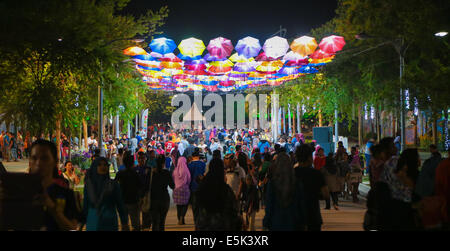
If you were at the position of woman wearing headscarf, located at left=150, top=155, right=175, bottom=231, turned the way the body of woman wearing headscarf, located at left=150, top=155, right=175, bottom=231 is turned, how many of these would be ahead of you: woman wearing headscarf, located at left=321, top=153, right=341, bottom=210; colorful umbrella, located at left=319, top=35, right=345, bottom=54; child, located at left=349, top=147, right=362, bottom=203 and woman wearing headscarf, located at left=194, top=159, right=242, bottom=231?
3

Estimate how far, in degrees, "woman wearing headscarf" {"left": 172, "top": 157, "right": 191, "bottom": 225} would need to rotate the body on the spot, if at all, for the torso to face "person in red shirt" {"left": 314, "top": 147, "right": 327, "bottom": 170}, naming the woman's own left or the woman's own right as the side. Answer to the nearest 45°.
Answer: approximately 45° to the woman's own right

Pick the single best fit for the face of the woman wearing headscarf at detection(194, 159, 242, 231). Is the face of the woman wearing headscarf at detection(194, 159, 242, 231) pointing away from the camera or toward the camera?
away from the camera

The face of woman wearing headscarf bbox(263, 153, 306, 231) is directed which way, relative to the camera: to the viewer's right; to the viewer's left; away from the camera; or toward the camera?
away from the camera

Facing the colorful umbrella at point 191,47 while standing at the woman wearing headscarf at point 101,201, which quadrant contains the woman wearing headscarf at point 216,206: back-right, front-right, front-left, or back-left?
back-right

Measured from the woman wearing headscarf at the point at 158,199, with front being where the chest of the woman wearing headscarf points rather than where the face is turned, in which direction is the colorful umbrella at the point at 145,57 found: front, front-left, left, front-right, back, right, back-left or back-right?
front-left

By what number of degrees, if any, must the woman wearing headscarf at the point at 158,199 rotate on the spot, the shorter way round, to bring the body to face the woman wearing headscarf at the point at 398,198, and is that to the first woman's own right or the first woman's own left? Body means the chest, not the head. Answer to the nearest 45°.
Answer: approximately 90° to the first woman's own right

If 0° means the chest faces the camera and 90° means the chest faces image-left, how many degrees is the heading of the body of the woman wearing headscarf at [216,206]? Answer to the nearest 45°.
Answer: approximately 180°

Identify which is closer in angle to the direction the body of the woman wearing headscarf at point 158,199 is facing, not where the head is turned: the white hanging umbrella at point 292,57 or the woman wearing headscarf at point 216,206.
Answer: the white hanging umbrella

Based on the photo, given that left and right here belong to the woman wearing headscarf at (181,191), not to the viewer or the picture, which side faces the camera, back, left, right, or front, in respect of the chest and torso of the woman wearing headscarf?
back

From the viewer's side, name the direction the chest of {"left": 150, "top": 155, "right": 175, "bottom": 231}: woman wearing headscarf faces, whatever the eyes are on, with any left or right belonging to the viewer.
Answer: facing away from the viewer and to the right of the viewer
